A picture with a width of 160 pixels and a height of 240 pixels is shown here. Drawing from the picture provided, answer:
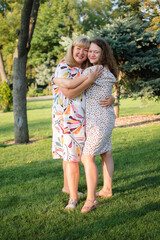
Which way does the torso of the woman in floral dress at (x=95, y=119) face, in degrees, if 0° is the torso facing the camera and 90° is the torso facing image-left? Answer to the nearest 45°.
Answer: approximately 45°

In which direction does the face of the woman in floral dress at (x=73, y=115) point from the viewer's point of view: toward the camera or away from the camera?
toward the camera

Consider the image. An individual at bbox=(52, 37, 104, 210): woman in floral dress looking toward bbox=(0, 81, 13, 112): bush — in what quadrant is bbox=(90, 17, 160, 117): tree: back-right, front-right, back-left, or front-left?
front-right

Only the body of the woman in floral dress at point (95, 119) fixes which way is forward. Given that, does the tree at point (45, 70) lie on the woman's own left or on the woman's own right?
on the woman's own right

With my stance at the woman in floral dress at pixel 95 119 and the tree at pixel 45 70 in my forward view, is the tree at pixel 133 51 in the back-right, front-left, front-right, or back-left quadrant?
front-right

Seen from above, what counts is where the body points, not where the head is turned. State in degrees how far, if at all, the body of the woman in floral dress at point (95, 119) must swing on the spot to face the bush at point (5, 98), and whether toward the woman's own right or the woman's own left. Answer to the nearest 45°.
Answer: approximately 135° to the woman's own right

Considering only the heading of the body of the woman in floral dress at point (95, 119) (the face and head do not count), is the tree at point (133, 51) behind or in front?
behind
